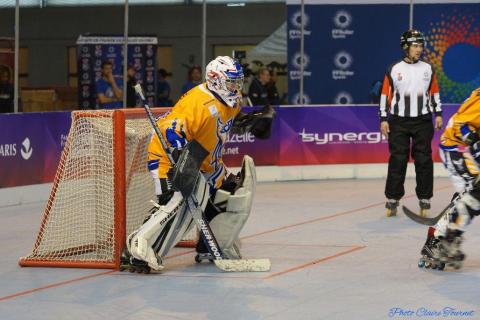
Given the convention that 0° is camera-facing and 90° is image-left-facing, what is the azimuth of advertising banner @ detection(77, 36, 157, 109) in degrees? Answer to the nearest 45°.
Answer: approximately 0°

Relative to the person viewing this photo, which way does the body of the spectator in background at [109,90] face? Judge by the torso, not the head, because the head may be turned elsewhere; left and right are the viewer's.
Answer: facing the viewer

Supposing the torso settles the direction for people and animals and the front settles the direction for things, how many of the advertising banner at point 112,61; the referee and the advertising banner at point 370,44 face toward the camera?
3

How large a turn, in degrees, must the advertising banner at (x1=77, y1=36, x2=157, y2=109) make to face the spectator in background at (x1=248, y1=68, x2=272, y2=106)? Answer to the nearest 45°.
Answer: approximately 90° to its left

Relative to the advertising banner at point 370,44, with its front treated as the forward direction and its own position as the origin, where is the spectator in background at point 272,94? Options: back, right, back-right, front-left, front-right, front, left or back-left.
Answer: front-right

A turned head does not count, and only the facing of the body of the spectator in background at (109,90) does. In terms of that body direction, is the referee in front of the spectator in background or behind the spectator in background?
in front

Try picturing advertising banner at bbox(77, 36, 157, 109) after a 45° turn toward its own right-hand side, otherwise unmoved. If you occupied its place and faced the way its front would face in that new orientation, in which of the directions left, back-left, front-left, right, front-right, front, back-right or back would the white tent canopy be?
back

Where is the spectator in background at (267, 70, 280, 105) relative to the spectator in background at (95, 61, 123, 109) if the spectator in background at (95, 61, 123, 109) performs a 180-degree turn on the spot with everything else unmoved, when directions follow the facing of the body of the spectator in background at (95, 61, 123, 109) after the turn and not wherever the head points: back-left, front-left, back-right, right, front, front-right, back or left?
right

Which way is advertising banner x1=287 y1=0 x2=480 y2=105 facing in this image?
toward the camera

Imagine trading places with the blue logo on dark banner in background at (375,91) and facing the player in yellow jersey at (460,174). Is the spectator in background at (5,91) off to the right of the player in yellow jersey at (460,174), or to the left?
right
